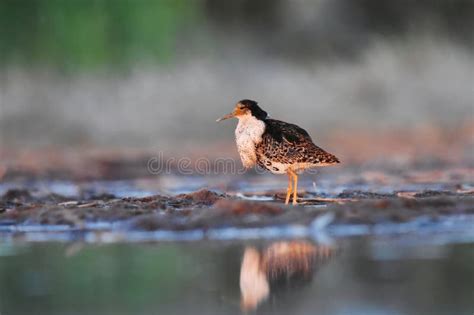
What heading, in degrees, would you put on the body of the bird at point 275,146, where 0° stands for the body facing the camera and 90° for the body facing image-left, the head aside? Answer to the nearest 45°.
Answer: approximately 90°
